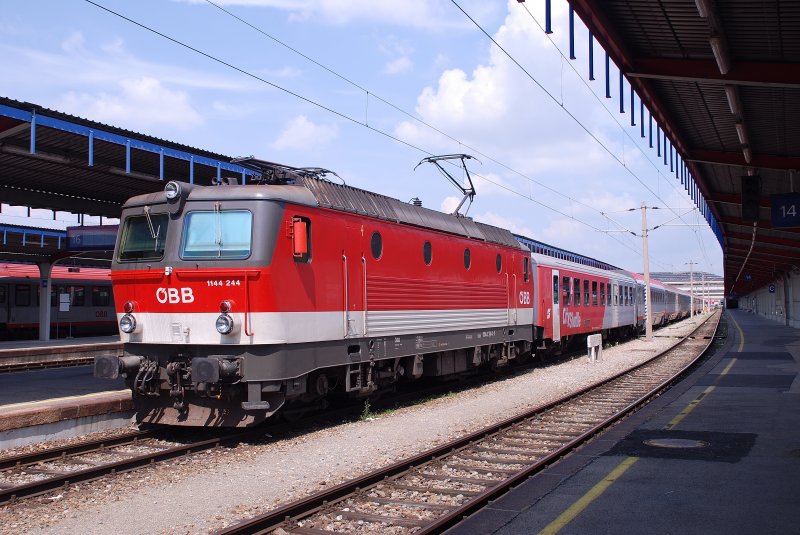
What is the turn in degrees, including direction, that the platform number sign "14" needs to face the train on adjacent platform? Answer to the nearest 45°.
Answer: approximately 90° to its right

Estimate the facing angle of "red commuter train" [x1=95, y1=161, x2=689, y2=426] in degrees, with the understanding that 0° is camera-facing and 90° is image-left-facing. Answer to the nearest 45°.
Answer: approximately 45°

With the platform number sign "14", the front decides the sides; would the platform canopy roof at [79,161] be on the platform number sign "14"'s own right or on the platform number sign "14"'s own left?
on the platform number sign "14"'s own right

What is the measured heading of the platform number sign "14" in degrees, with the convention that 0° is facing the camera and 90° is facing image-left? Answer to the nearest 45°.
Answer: approximately 0°

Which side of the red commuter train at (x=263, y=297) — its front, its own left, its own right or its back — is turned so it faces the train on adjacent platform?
right

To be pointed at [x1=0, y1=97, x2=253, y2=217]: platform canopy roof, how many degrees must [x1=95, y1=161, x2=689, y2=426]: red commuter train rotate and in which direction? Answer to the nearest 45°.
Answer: approximately 90° to its right

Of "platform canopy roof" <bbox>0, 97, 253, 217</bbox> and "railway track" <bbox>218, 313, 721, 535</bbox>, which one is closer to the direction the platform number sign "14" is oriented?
the railway track

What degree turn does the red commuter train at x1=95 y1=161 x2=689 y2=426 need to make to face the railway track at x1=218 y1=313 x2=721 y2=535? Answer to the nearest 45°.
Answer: approximately 90° to its left
